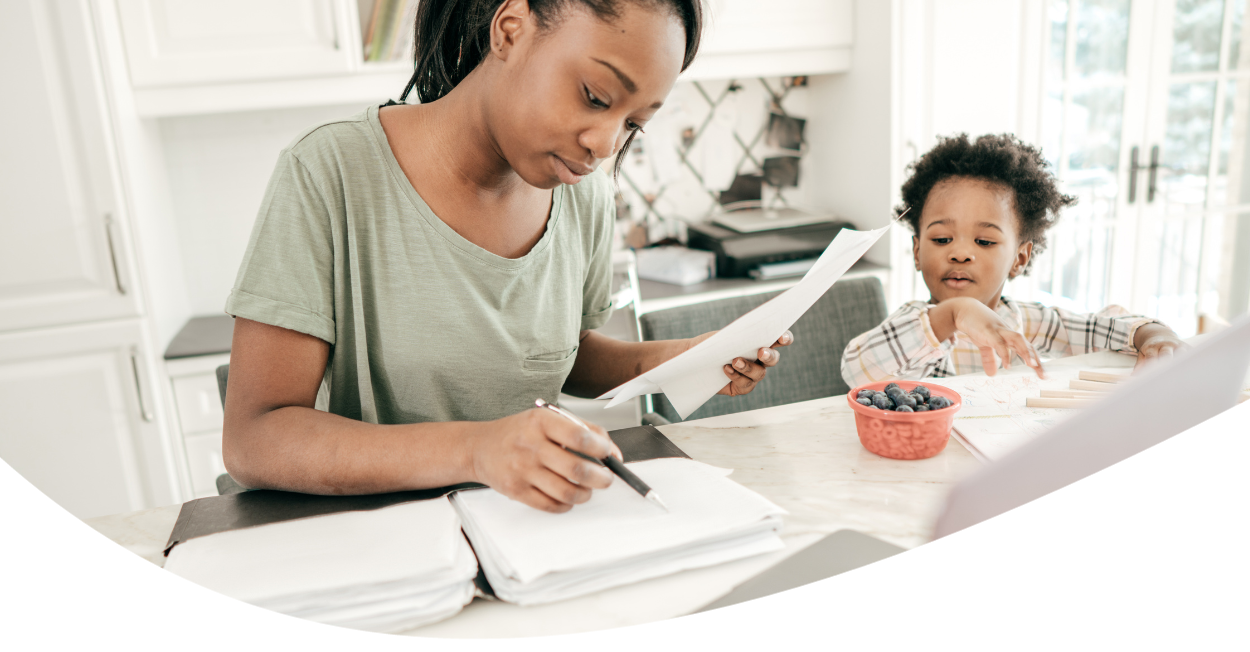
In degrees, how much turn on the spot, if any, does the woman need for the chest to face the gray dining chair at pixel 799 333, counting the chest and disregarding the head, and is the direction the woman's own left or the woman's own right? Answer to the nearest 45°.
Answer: approximately 90° to the woman's own left

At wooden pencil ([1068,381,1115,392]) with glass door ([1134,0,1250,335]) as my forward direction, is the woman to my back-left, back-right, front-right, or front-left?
back-left

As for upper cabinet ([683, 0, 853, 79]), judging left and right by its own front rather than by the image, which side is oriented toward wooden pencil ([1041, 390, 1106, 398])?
front

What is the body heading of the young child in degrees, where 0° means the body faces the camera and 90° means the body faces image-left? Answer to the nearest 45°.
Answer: approximately 0°

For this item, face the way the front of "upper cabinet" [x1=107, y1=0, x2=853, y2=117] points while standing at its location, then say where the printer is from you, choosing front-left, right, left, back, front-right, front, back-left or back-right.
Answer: left

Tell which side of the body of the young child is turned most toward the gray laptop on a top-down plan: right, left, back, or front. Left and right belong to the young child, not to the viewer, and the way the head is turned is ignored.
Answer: front

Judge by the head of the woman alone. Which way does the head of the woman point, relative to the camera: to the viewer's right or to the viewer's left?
to the viewer's right

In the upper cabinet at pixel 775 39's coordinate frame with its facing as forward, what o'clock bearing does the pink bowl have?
The pink bowl is roughly at 12 o'clock from the upper cabinet.

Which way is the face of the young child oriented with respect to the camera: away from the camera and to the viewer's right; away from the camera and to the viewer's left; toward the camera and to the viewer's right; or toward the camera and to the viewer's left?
toward the camera and to the viewer's left

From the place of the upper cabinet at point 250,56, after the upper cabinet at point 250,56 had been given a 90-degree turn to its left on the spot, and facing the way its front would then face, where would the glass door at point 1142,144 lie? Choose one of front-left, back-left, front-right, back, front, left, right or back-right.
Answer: front

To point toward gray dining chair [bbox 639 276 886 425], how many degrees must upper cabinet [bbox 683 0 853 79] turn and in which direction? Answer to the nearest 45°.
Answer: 0° — it already faces it

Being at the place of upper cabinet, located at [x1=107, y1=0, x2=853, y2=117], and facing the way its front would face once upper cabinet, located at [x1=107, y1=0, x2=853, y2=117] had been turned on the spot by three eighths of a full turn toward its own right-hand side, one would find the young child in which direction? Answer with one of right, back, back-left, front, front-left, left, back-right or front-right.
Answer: back
